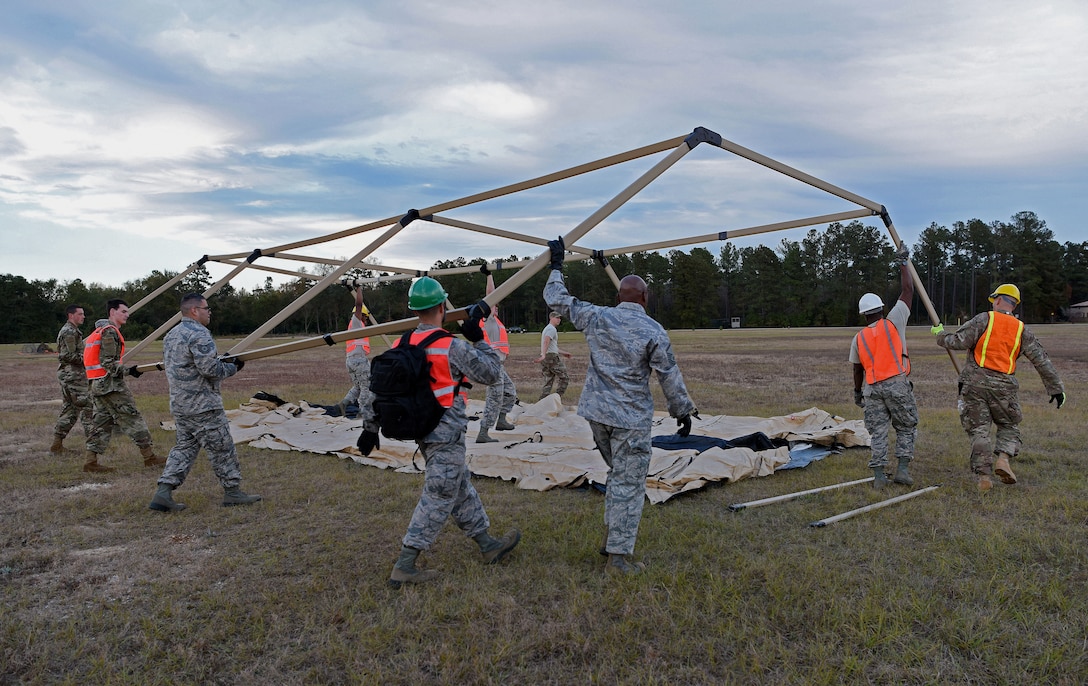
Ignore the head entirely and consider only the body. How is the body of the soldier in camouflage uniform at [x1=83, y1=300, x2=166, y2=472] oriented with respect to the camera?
to the viewer's right

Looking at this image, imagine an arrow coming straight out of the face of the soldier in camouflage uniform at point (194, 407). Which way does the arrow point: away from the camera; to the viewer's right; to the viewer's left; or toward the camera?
to the viewer's right

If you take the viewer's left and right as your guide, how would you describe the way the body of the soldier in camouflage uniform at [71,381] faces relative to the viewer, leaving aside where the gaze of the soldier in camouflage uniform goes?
facing to the right of the viewer

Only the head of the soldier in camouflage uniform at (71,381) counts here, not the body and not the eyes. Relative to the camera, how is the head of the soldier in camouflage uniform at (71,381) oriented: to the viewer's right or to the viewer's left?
to the viewer's right

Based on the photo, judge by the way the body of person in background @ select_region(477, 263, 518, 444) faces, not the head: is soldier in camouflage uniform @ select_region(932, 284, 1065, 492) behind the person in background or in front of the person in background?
in front

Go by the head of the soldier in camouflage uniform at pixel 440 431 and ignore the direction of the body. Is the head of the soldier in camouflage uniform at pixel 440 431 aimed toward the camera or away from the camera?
away from the camera
